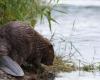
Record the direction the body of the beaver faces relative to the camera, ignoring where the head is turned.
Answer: to the viewer's right
